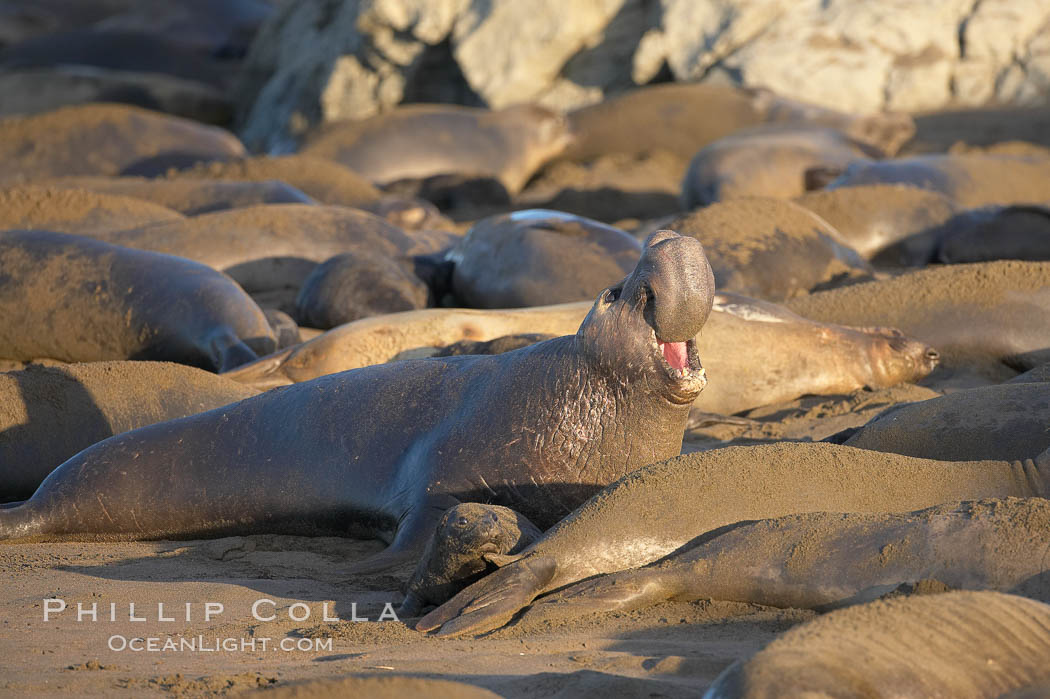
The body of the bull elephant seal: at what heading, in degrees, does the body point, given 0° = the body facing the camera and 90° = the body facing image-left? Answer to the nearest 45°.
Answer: approximately 270°

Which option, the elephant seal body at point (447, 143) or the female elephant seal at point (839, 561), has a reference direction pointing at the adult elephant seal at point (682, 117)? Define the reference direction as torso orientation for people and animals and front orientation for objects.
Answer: the elephant seal body

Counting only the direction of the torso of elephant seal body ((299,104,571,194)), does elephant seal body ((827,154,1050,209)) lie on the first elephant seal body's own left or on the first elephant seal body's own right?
on the first elephant seal body's own right

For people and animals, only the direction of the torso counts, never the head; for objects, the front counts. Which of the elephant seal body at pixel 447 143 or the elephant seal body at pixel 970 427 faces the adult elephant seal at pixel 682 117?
the elephant seal body at pixel 447 143
